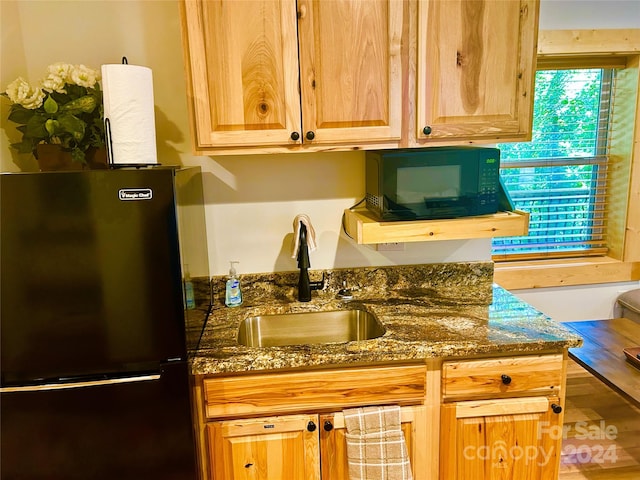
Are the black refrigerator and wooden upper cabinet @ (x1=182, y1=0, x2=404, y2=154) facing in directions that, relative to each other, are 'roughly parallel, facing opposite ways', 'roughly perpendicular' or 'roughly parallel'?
roughly parallel

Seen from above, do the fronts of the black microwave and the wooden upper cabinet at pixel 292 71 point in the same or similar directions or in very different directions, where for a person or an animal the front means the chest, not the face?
same or similar directions

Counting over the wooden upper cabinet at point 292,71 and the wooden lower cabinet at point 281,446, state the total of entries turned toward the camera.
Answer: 2

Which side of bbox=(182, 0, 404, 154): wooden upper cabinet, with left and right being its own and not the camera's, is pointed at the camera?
front

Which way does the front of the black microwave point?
toward the camera

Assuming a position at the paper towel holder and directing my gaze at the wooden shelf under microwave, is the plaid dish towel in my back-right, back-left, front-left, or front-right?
front-right

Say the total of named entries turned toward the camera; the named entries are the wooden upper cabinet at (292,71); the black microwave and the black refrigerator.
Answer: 3

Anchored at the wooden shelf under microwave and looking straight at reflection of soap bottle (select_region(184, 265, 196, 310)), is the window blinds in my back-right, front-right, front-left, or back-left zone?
back-right

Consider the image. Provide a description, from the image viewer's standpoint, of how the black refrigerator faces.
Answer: facing the viewer

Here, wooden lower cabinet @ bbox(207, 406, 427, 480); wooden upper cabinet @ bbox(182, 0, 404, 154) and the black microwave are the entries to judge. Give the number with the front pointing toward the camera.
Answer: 3

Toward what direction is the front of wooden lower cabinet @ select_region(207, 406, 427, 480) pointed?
toward the camera

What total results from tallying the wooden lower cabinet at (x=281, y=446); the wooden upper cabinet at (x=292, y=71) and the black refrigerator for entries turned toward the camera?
3

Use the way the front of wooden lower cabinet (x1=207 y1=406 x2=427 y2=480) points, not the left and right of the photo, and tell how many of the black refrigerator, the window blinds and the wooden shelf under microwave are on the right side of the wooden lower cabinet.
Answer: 1
